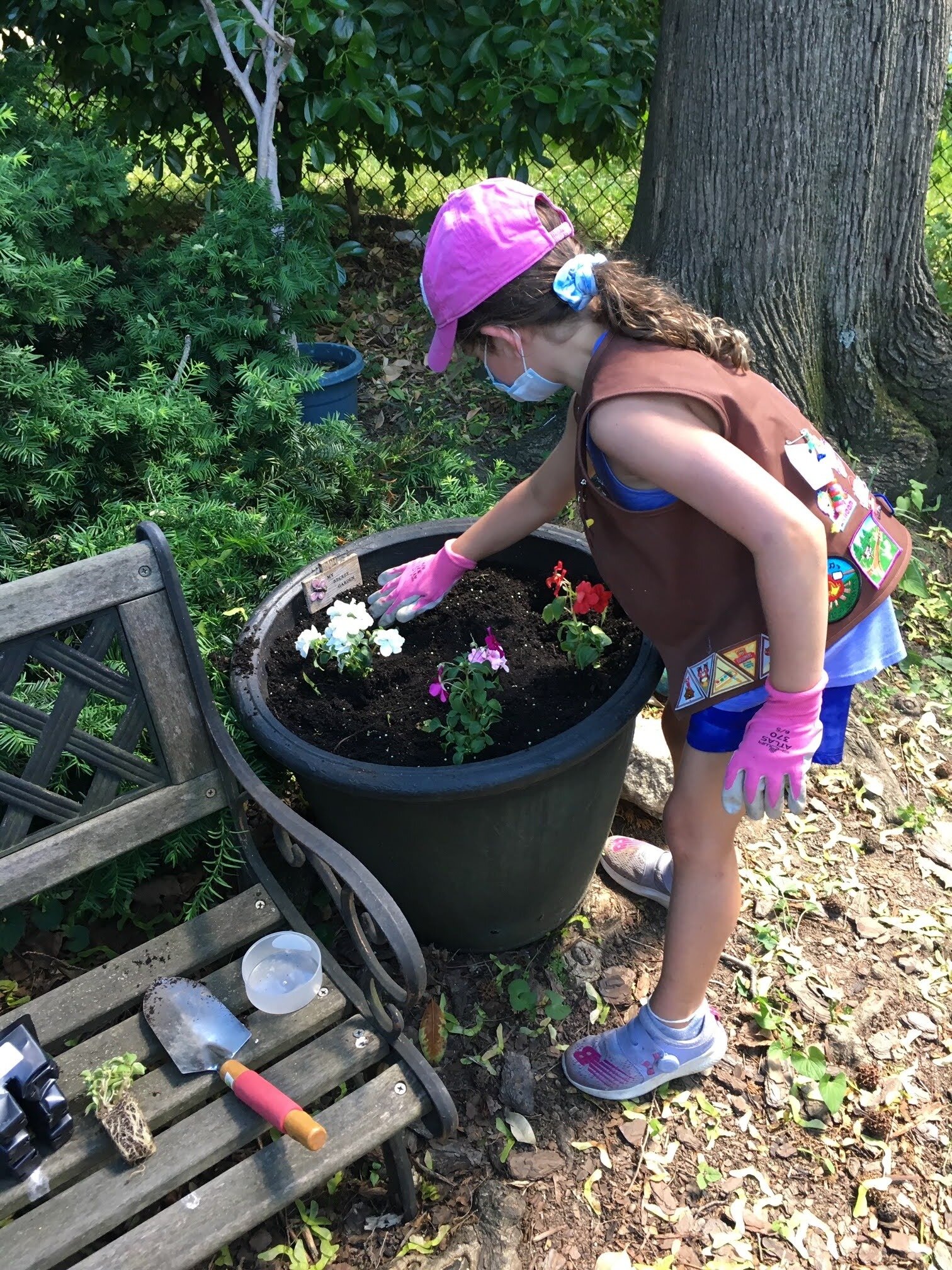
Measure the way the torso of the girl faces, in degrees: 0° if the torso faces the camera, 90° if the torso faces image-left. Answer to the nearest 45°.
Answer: approximately 90°

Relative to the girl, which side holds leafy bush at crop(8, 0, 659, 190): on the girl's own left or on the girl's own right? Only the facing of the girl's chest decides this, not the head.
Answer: on the girl's own right

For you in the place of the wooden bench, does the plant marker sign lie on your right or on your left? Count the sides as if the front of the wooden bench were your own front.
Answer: on your left

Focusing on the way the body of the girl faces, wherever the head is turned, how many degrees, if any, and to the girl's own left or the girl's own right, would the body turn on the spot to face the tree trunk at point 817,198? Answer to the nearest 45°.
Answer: approximately 90° to the girl's own right

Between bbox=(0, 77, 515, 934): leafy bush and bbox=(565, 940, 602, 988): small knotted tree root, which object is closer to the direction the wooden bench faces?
the small knotted tree root

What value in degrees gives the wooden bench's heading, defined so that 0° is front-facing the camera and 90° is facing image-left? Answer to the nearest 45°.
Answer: approximately 315°

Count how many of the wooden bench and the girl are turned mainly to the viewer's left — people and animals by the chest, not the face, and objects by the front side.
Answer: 1

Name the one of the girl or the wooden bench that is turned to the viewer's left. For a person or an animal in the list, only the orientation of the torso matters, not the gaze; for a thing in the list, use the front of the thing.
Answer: the girl

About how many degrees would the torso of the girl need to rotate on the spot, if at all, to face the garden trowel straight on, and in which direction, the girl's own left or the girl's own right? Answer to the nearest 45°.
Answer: approximately 45° to the girl's own left

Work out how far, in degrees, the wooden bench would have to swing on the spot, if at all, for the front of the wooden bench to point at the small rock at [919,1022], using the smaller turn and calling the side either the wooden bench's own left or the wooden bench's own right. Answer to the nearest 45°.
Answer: approximately 45° to the wooden bench's own left
